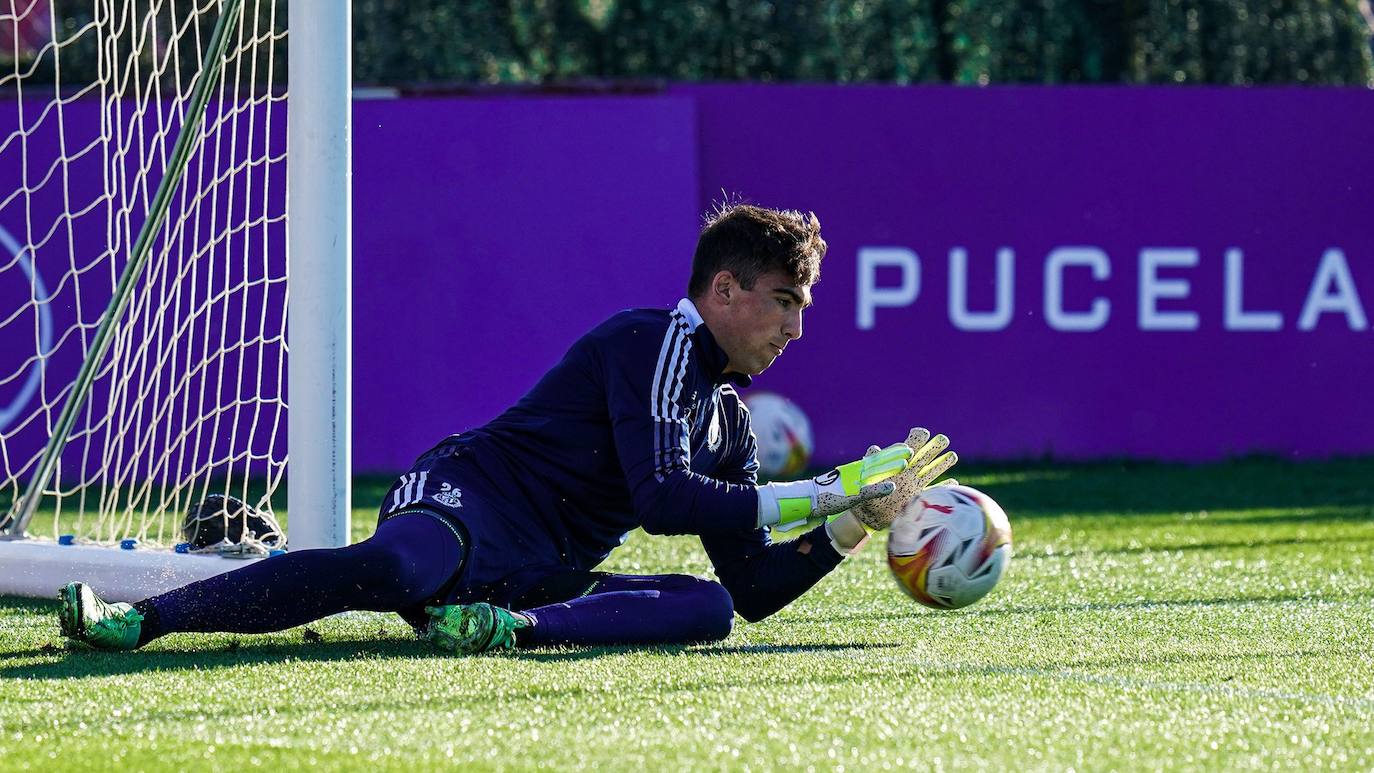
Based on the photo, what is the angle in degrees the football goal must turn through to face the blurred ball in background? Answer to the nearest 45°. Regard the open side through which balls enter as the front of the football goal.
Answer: approximately 45° to its left

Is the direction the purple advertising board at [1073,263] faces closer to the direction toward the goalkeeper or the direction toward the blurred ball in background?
the goalkeeper

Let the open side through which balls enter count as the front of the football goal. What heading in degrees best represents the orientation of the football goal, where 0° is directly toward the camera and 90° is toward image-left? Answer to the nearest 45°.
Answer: approximately 270°

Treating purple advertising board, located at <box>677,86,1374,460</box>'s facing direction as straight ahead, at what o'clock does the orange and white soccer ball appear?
The orange and white soccer ball is roughly at 12 o'clock from the purple advertising board.

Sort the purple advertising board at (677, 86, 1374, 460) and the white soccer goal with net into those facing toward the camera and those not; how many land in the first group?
1

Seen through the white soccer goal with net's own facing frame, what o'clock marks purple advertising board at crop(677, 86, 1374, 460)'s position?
The purple advertising board is roughly at 11 o'clock from the white soccer goal with net.

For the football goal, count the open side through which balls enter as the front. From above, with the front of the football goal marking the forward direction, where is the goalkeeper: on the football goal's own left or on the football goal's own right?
on the football goal's own right

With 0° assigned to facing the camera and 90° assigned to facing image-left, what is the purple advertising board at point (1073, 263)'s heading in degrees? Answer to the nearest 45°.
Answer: approximately 0°
